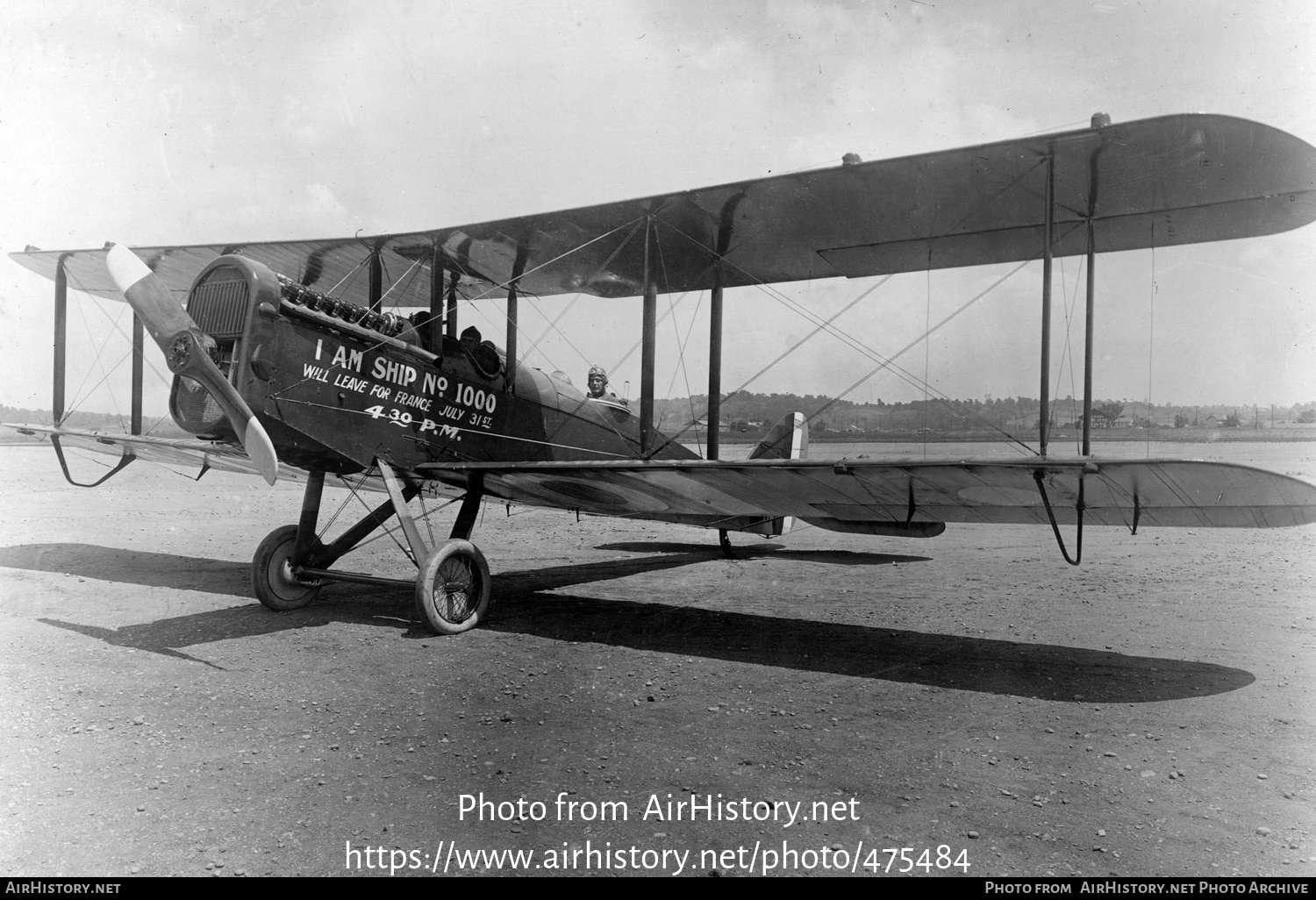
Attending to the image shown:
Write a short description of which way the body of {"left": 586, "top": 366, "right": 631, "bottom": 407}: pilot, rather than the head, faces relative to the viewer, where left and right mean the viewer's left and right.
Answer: facing the viewer and to the left of the viewer

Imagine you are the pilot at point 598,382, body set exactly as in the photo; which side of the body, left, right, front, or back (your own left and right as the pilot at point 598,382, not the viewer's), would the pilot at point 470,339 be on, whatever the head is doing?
front
